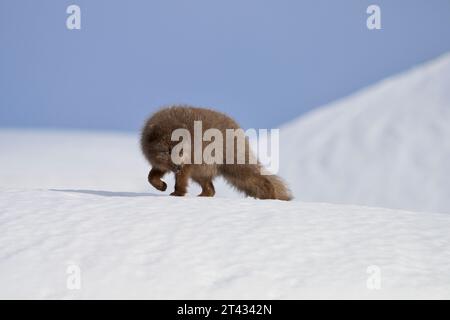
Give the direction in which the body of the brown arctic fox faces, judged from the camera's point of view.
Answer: to the viewer's left
